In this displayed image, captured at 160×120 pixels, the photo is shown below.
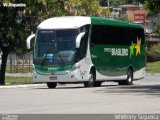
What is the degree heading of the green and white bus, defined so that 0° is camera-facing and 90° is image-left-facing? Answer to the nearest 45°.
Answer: approximately 45°

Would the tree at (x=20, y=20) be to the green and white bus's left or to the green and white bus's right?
on its right

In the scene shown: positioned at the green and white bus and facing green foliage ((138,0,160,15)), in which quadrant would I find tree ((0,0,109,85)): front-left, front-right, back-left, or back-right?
back-left

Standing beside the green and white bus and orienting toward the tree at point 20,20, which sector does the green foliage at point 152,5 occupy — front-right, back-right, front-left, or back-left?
back-right

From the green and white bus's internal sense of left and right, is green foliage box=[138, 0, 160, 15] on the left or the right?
on its left
